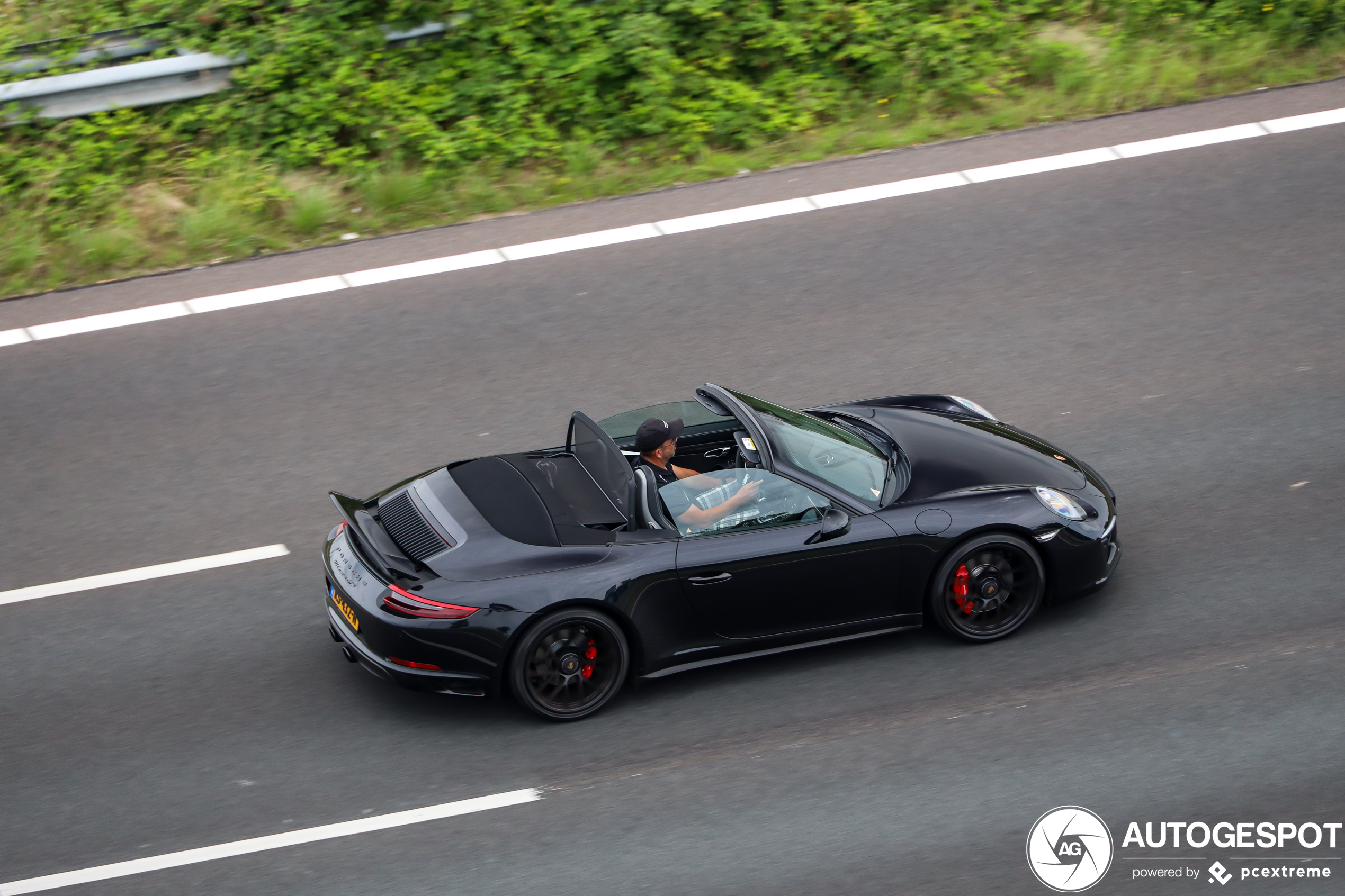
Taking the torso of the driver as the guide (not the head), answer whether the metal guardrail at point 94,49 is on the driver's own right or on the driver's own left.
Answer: on the driver's own left

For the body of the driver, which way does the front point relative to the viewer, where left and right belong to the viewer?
facing to the right of the viewer

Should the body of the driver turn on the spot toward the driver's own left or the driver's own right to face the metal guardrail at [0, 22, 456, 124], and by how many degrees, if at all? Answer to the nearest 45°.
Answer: approximately 135° to the driver's own left
